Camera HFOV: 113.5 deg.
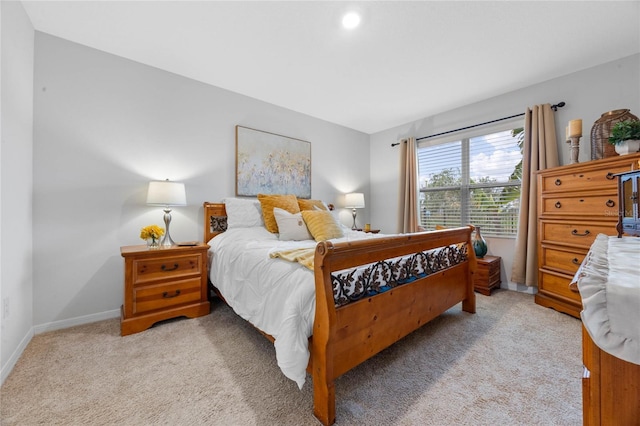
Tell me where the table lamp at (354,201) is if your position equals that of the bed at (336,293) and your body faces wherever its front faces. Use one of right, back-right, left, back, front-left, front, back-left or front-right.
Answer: back-left

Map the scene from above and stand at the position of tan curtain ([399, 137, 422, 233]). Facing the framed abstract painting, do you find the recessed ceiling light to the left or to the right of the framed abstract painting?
left

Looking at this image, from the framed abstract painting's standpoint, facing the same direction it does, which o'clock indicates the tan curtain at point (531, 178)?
The tan curtain is roughly at 11 o'clock from the framed abstract painting.

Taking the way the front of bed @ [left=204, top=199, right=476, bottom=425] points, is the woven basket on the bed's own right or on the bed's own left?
on the bed's own left

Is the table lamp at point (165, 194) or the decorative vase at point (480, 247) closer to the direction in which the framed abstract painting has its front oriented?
the decorative vase

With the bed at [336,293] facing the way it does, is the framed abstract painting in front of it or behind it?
behind

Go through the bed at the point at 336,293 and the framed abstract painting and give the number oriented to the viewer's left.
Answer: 0

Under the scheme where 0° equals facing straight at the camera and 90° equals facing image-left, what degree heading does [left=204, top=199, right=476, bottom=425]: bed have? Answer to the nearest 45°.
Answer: approximately 315°

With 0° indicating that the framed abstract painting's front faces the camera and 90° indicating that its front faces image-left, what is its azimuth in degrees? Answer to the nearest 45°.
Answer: approximately 315°

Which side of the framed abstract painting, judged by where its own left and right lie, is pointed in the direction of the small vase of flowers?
right
